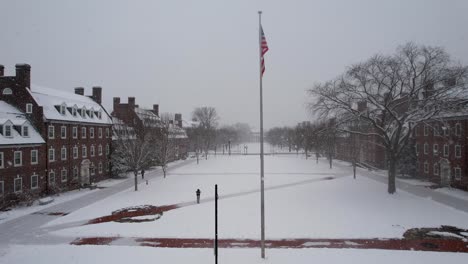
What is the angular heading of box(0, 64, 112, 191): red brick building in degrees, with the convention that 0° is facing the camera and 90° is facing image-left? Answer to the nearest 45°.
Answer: approximately 315°

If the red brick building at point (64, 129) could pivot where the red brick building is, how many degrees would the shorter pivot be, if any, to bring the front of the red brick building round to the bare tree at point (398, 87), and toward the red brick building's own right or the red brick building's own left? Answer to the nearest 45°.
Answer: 0° — it already faces it

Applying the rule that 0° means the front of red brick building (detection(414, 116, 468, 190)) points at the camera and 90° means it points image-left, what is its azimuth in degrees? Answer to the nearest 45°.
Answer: approximately 45°
